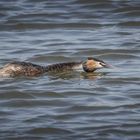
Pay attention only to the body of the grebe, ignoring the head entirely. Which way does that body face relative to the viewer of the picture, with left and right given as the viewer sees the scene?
facing to the right of the viewer
